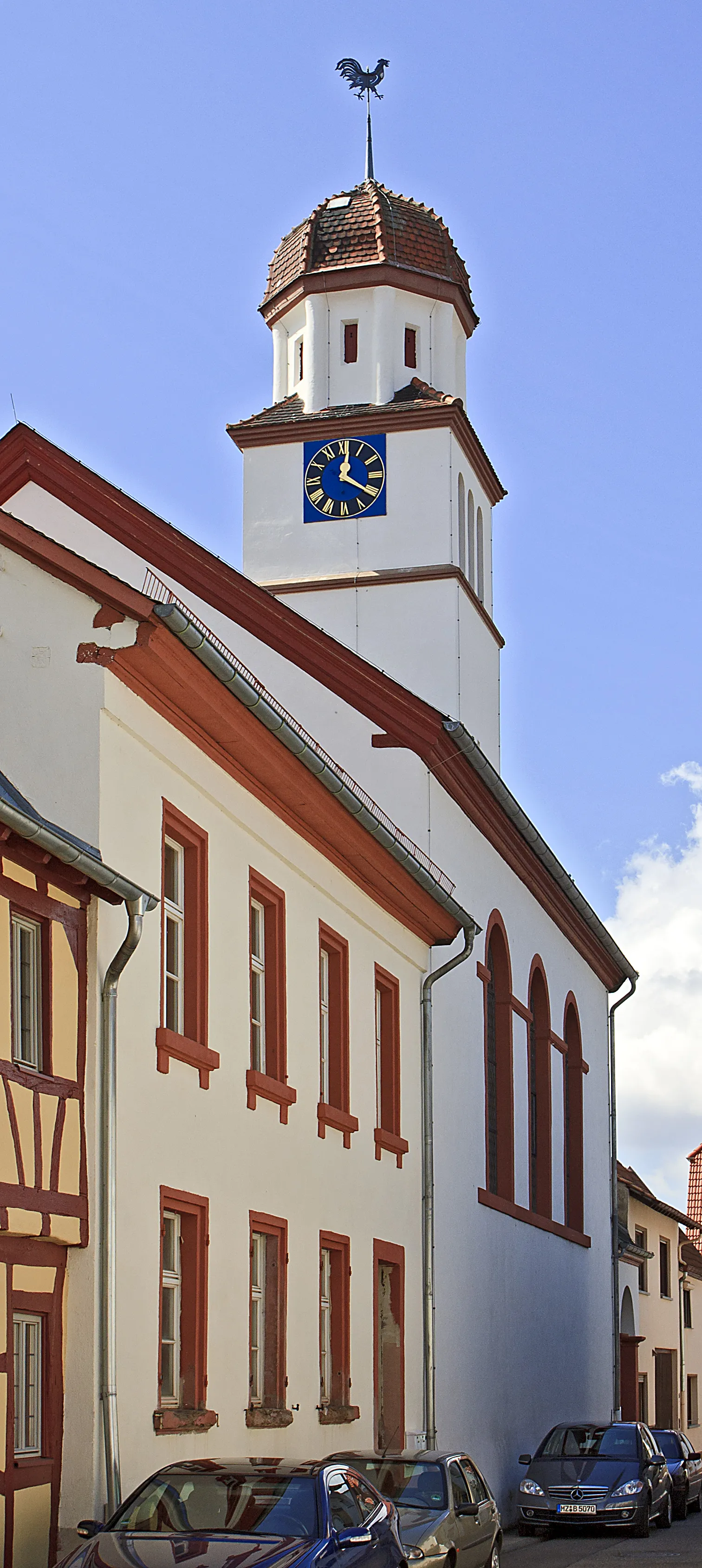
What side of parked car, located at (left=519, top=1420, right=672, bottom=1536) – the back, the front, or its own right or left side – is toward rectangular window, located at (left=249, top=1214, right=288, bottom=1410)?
front

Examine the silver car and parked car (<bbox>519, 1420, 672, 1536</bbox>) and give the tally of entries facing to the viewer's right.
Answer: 0

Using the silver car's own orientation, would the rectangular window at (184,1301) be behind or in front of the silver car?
in front

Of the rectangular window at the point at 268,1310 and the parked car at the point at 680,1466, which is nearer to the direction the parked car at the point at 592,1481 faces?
the rectangular window

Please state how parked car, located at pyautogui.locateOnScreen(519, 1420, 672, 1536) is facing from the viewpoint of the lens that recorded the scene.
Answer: facing the viewer

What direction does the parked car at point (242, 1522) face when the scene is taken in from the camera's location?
facing the viewer and to the left of the viewer

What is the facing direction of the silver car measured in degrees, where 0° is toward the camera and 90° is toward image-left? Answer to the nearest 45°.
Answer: approximately 45°

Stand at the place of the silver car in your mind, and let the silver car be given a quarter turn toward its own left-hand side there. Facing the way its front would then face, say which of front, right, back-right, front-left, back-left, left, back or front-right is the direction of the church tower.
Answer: back-left

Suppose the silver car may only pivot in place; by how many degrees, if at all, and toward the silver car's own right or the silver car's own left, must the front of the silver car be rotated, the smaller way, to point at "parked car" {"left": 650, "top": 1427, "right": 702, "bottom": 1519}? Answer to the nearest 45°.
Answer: approximately 135° to the silver car's own right

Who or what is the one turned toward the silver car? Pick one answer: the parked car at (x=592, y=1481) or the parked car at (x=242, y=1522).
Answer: the parked car at (x=592, y=1481)

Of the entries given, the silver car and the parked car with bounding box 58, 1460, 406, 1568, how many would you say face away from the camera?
0
